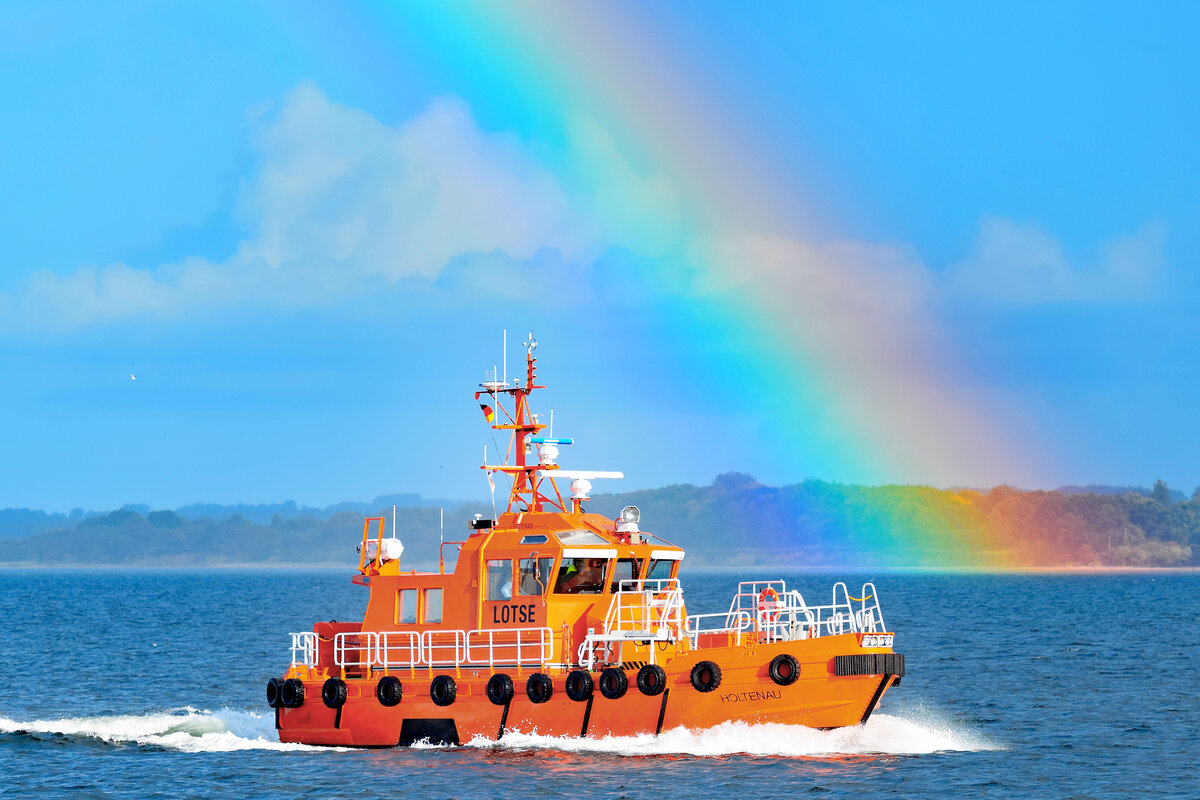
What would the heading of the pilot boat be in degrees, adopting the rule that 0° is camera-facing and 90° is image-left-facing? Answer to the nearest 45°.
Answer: approximately 315°
